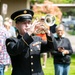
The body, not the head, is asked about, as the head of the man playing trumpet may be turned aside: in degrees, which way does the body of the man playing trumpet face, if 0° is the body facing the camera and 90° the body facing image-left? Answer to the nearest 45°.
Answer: approximately 315°
